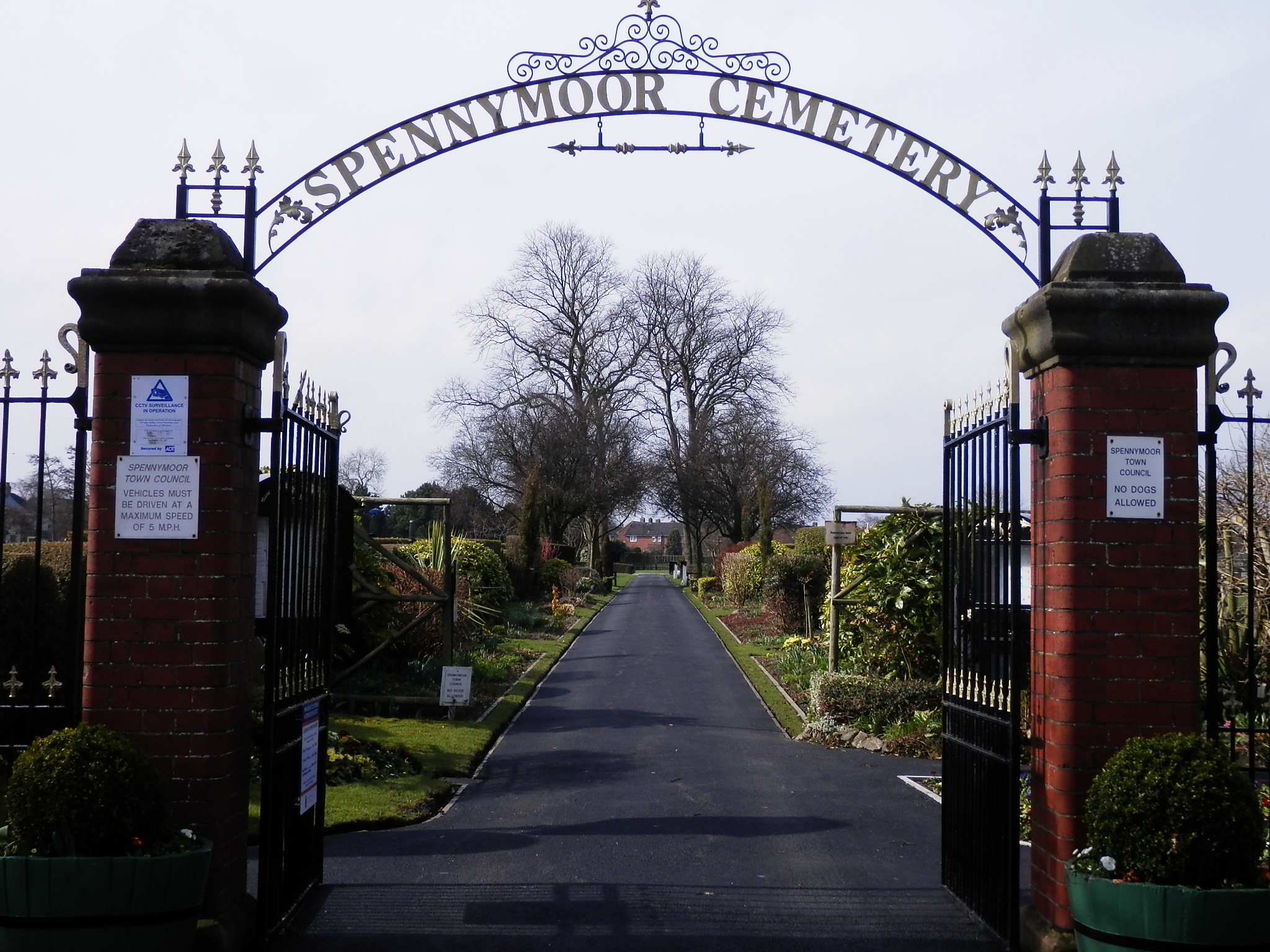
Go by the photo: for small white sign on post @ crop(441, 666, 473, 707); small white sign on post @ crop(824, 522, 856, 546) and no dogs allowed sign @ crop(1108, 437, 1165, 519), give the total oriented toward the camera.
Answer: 3

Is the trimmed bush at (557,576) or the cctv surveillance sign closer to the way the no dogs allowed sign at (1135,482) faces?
the cctv surveillance sign

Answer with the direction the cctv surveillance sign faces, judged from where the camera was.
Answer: facing the viewer

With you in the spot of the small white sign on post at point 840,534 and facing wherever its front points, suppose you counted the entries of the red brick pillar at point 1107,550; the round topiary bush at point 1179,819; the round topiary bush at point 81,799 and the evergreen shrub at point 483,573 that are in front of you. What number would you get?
3

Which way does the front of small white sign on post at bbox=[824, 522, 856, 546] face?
toward the camera

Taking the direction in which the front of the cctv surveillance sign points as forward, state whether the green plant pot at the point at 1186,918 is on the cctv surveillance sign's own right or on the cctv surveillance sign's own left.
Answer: on the cctv surveillance sign's own left

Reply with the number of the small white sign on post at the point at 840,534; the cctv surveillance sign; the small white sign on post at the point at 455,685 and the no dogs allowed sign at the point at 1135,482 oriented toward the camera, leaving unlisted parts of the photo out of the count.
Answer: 4

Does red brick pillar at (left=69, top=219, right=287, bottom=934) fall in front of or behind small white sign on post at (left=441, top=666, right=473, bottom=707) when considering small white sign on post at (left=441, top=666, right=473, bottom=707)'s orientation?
in front

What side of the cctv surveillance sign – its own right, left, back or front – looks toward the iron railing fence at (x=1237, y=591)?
left

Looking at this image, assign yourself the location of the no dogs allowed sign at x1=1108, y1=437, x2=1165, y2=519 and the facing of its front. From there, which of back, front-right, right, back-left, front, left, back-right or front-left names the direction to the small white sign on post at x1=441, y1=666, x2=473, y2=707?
back-right

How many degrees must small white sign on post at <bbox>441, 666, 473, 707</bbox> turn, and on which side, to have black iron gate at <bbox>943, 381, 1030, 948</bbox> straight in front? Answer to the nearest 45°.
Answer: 0° — it already faces it

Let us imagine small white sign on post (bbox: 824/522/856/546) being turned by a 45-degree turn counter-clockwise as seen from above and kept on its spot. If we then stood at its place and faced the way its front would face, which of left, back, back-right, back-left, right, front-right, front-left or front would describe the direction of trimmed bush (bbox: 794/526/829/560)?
back-left

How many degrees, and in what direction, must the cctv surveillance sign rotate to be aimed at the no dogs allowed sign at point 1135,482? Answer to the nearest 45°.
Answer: approximately 90° to its left
